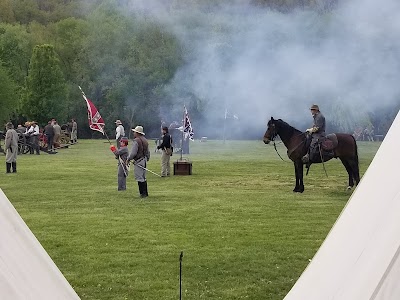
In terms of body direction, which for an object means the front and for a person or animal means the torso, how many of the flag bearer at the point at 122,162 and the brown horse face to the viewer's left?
2

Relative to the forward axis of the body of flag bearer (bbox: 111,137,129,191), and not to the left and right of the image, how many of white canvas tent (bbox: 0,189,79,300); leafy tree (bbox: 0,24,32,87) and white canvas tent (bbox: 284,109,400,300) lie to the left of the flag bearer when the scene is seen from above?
2

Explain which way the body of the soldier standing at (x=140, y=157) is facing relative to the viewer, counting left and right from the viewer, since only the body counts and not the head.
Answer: facing away from the viewer and to the left of the viewer

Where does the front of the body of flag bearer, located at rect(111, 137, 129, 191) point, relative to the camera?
to the viewer's left

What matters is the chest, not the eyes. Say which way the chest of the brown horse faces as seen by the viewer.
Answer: to the viewer's left

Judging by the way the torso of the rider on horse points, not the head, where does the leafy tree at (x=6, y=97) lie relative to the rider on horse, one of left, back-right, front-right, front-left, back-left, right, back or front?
front-right

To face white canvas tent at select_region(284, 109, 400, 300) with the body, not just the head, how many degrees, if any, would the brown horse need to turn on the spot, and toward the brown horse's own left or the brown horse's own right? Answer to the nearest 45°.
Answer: approximately 90° to the brown horse's own left

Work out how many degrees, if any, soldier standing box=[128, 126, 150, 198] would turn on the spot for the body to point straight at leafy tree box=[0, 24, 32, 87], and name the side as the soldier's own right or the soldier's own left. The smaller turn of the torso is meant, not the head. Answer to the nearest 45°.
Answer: approximately 45° to the soldier's own right

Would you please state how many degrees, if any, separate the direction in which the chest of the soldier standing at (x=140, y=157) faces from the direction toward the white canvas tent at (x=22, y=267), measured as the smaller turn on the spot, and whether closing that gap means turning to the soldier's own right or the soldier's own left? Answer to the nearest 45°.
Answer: approximately 135° to the soldier's own left

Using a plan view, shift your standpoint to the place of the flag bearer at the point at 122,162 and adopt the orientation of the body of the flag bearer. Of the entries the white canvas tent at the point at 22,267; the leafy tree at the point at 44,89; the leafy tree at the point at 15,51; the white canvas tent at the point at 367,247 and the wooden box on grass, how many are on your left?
2

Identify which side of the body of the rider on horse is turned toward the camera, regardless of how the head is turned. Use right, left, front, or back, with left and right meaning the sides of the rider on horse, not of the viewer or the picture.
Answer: left
